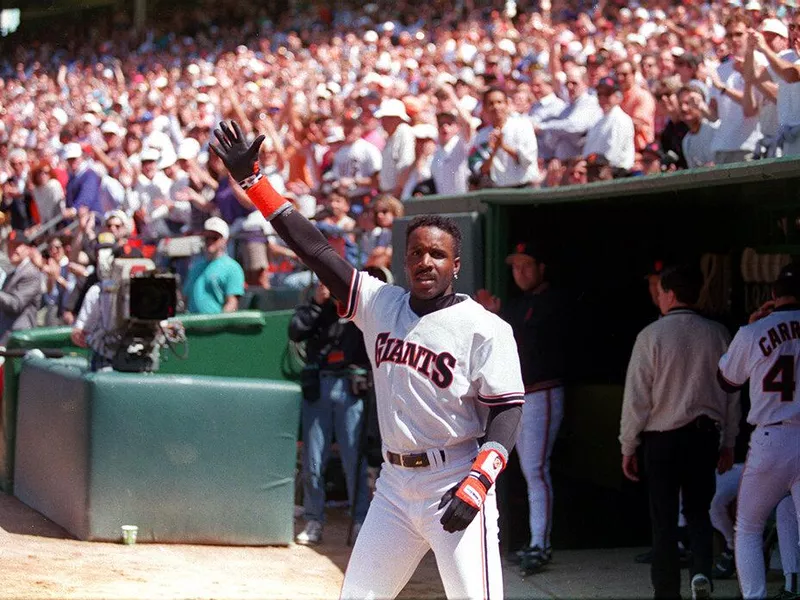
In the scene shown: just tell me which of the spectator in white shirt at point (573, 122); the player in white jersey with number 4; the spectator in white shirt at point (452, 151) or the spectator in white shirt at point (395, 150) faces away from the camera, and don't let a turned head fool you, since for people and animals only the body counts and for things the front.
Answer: the player in white jersey with number 4

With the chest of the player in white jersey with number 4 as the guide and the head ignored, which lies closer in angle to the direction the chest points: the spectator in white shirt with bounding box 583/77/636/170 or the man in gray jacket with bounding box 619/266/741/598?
the spectator in white shirt

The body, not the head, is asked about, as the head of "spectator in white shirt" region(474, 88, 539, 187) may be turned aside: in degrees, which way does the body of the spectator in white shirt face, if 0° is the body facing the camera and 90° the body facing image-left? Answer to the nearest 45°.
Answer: approximately 45°

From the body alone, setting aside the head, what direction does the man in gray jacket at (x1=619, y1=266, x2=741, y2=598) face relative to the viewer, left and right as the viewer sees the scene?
facing away from the viewer

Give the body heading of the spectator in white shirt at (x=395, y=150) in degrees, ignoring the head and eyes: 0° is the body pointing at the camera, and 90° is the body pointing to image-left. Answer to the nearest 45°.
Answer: approximately 45°

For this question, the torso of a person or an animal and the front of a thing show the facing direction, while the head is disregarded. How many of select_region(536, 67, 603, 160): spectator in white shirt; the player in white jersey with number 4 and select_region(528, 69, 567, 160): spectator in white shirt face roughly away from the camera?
1

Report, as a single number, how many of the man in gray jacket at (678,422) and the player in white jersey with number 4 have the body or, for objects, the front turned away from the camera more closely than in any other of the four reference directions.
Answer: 2

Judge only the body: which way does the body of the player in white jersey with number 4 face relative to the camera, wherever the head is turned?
away from the camera

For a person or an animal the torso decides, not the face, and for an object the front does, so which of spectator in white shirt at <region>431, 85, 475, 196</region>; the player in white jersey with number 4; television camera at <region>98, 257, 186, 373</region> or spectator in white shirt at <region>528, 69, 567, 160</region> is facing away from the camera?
the player in white jersey with number 4

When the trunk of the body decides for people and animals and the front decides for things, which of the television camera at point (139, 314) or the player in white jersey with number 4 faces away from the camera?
the player in white jersey with number 4

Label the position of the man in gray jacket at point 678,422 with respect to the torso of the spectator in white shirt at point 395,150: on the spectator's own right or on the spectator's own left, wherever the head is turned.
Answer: on the spectator's own left

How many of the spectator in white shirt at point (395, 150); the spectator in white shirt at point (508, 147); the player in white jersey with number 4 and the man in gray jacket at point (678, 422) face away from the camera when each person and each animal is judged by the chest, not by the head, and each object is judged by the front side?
2
